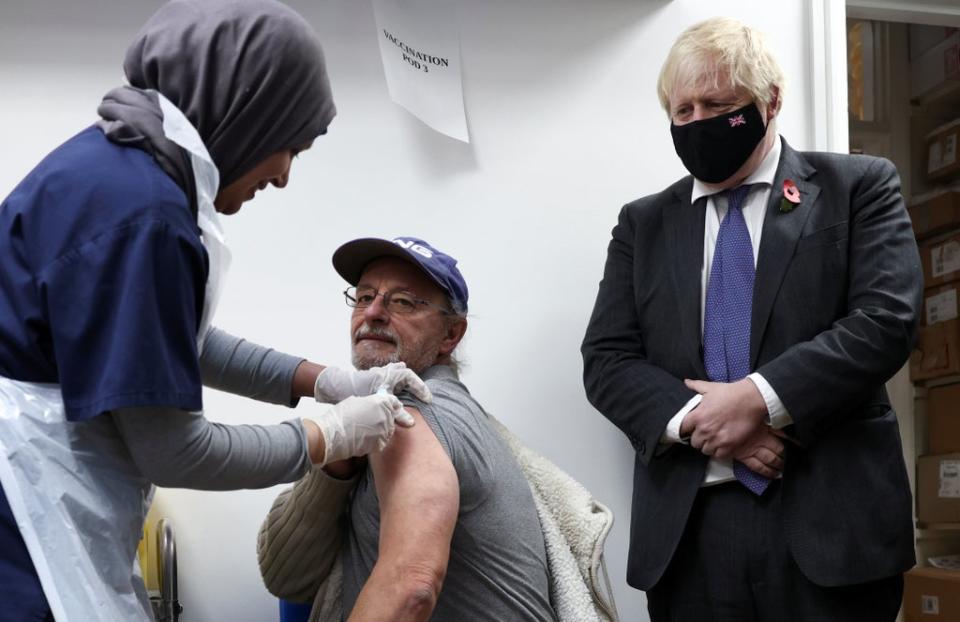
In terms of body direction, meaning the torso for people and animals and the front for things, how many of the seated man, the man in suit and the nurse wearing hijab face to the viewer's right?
1

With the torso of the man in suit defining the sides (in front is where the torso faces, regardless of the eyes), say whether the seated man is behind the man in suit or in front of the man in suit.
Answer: in front

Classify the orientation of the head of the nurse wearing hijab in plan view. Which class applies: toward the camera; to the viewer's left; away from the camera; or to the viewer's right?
to the viewer's right

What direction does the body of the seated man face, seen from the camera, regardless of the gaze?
to the viewer's left

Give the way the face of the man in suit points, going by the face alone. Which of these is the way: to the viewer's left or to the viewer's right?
to the viewer's left

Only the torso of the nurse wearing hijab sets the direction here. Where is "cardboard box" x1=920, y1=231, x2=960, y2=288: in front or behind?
in front

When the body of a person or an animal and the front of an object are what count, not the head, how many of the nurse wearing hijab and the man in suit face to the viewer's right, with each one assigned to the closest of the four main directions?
1

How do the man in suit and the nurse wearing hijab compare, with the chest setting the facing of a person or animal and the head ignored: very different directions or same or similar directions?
very different directions

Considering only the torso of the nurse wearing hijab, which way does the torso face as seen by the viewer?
to the viewer's right

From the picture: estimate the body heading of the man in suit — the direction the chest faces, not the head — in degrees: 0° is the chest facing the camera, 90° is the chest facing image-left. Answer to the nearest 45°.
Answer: approximately 45°

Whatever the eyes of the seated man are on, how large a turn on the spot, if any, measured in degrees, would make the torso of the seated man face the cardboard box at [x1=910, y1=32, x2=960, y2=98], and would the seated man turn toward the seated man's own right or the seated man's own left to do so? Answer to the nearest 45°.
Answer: approximately 135° to the seated man's own right
